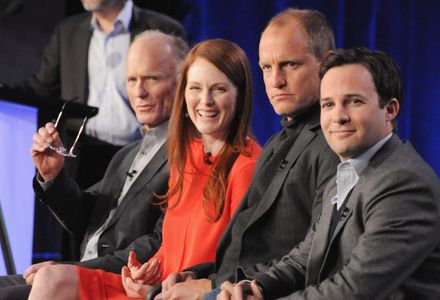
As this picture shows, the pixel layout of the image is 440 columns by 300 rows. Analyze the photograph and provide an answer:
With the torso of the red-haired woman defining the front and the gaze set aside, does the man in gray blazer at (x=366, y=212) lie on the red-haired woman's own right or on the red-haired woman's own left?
on the red-haired woman's own left

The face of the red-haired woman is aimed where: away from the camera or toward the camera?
toward the camera

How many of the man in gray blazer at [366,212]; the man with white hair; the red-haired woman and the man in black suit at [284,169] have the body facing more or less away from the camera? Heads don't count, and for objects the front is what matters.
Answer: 0

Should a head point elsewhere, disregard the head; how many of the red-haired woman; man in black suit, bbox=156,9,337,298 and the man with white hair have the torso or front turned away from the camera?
0

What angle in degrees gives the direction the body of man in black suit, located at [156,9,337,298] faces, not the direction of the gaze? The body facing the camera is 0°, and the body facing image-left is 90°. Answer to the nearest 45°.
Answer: approximately 45°

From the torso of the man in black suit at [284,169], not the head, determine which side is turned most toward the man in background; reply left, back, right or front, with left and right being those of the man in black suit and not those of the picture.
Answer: right

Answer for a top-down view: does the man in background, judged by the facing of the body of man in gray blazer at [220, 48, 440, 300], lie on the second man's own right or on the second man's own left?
on the second man's own right

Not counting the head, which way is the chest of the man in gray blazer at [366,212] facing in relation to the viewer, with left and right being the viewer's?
facing the viewer and to the left of the viewer

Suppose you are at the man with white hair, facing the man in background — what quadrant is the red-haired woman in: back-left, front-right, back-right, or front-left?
back-right

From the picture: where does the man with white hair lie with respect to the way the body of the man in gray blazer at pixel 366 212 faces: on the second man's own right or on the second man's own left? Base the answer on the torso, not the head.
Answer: on the second man's own right

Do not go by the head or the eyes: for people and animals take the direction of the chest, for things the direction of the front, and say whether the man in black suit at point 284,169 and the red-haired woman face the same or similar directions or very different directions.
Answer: same or similar directions

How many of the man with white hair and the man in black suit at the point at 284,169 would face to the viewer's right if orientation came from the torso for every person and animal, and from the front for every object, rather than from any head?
0
